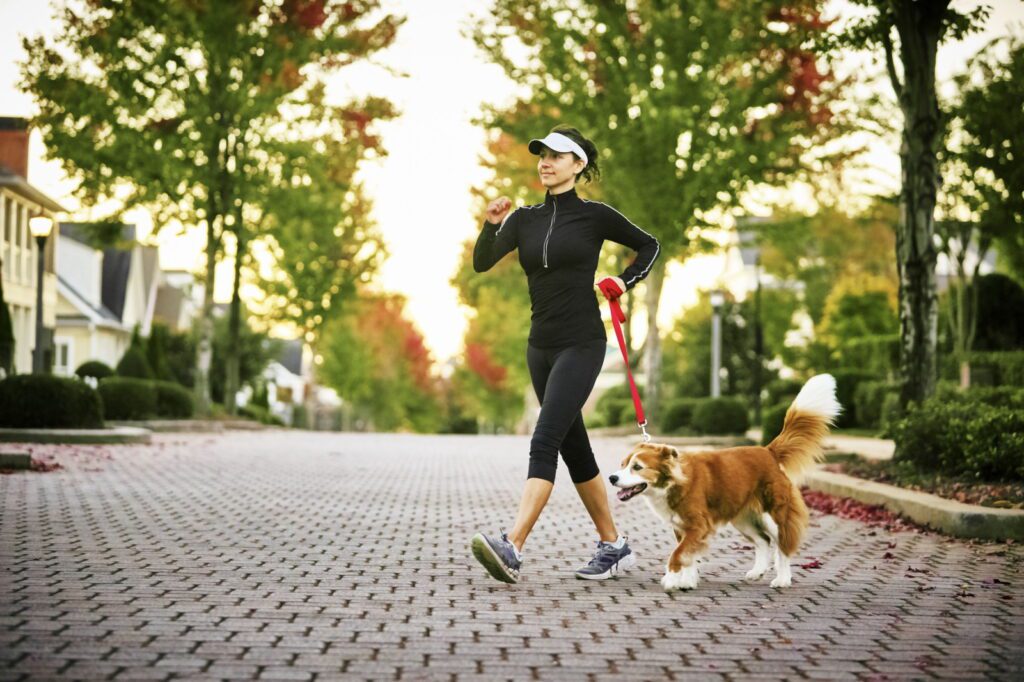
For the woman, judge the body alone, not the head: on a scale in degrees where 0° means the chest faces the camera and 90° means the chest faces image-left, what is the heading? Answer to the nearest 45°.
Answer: approximately 45°

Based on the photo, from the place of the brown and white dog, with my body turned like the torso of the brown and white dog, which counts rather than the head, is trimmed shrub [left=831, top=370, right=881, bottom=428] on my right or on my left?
on my right

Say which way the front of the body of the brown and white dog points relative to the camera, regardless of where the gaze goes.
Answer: to the viewer's left

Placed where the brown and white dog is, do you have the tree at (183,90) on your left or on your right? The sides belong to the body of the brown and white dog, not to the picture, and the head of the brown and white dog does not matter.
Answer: on your right

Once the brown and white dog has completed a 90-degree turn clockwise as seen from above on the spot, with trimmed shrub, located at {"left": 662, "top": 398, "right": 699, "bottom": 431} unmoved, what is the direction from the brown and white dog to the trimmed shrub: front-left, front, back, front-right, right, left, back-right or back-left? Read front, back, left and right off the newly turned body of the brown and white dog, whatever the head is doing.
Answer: front

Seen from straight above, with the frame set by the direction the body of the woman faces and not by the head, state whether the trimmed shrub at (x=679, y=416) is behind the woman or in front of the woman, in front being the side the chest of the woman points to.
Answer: behind

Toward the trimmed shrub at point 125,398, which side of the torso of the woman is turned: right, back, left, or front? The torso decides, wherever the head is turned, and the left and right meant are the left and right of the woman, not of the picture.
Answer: right

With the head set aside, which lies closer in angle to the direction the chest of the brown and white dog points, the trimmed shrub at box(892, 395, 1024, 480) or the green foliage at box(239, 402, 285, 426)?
the green foliage
